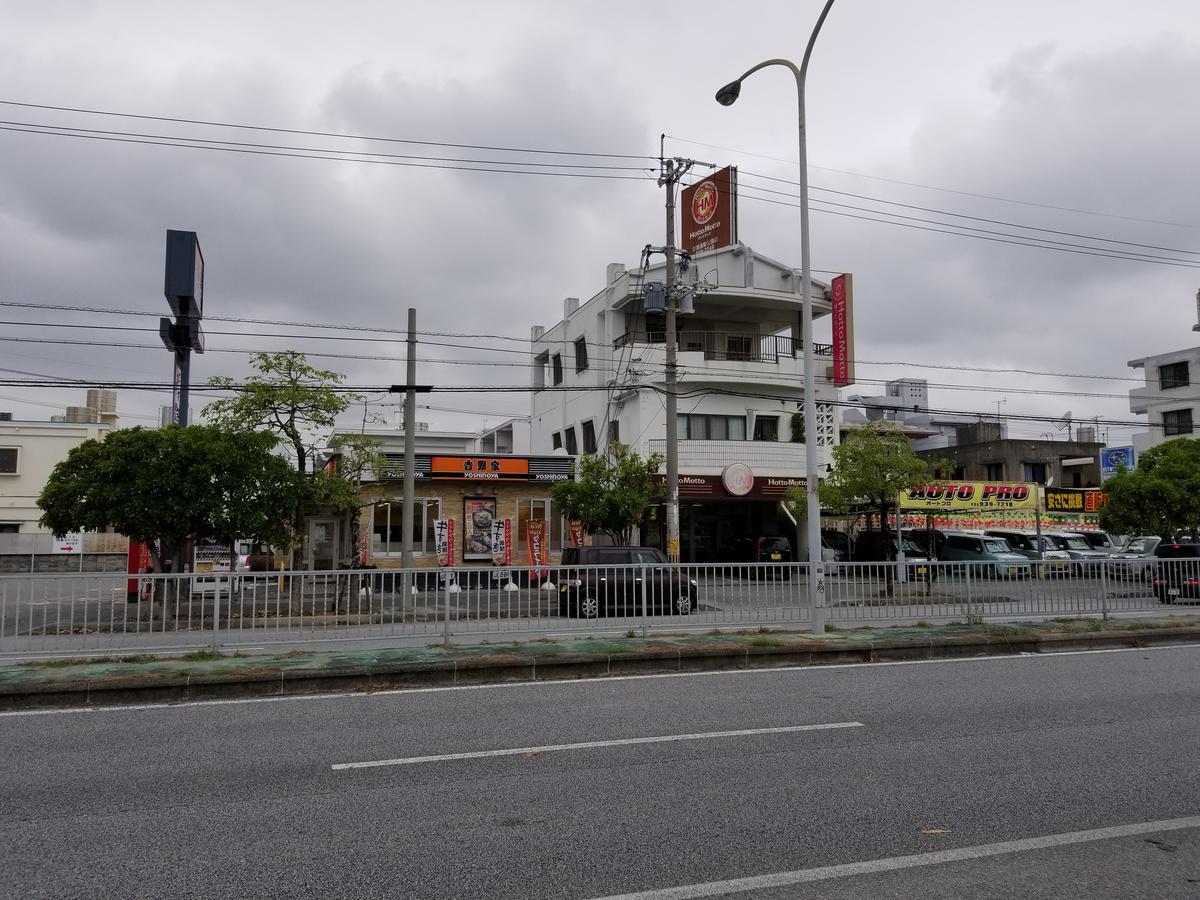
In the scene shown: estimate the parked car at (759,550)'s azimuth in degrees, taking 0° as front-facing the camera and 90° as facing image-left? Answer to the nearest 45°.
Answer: approximately 135°

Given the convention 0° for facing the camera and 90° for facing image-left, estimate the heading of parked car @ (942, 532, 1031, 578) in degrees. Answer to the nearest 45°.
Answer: approximately 315°

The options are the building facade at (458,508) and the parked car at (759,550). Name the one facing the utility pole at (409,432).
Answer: the building facade

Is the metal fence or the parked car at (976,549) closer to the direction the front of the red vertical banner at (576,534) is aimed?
the metal fence

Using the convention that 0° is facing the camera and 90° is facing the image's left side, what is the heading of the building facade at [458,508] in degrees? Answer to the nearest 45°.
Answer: approximately 0°

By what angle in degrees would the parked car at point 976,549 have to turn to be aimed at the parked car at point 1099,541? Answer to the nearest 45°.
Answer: approximately 90° to its left

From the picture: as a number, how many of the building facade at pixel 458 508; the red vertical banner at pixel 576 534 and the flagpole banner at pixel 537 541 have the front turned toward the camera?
3

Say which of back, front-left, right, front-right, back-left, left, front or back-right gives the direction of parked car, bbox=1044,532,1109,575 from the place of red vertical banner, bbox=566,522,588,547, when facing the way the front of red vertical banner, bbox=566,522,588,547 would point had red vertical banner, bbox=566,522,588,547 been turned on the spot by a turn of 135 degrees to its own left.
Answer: front-right

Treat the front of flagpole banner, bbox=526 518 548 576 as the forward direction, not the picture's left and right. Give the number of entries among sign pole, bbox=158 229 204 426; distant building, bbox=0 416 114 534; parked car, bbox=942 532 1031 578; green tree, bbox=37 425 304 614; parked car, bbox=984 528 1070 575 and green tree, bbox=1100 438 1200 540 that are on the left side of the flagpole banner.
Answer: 3

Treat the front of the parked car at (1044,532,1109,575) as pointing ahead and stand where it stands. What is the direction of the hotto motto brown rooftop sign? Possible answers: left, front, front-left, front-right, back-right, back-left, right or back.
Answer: right

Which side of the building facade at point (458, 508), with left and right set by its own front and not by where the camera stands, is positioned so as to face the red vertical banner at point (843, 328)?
left

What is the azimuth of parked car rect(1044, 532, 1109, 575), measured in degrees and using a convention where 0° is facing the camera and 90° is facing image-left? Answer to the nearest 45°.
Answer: approximately 315°
